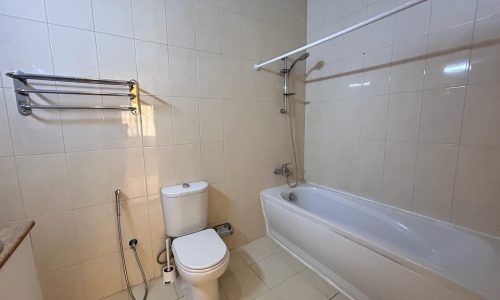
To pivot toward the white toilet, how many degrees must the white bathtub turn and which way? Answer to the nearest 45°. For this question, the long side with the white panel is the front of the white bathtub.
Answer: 0° — it already faces it

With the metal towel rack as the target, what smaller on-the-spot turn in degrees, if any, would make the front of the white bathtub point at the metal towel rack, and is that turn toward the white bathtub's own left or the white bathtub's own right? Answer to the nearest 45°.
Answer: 0° — it already faces it

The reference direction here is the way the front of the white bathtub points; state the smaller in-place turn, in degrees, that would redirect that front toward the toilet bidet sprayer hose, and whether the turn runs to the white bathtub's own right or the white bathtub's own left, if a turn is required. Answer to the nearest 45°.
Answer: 0° — it already faces it

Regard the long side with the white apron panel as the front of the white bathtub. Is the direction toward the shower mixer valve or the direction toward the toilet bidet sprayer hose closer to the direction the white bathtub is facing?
the toilet bidet sprayer hose

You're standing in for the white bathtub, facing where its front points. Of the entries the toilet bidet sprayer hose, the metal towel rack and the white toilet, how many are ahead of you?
3

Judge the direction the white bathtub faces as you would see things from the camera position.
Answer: facing the viewer and to the left of the viewer

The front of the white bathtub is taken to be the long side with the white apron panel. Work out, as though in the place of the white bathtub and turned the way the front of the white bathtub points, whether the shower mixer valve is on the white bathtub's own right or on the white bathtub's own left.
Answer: on the white bathtub's own right
